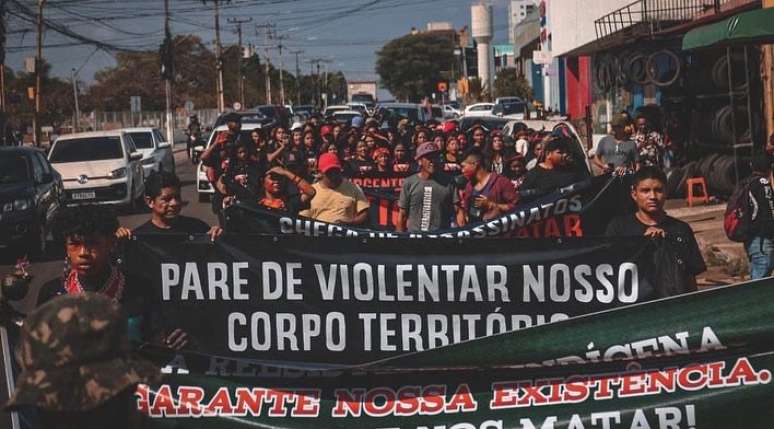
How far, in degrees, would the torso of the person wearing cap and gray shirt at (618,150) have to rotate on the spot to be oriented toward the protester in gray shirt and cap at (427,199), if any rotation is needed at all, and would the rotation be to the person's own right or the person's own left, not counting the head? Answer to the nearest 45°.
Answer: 0° — they already face them

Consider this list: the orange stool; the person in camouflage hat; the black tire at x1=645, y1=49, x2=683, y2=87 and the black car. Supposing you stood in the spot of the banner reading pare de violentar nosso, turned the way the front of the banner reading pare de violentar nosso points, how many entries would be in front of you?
1

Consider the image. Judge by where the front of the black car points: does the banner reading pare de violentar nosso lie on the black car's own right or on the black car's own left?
on the black car's own left

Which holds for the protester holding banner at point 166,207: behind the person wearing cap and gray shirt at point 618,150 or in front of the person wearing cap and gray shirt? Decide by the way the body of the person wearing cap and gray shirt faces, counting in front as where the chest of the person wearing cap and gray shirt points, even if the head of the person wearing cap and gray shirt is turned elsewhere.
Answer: in front

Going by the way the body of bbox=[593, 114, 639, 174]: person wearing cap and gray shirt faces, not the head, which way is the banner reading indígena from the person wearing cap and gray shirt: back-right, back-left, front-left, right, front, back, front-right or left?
front

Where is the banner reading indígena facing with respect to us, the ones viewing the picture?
facing the viewer

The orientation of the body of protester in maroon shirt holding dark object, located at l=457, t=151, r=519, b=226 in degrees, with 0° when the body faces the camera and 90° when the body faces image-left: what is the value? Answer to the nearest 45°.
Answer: approximately 45°

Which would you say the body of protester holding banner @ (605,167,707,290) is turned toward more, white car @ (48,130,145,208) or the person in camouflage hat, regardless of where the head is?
the person in camouflage hat

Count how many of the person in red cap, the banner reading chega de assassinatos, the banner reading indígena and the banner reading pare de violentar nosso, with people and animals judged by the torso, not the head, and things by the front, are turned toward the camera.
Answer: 4

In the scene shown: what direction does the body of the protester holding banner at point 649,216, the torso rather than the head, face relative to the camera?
toward the camera

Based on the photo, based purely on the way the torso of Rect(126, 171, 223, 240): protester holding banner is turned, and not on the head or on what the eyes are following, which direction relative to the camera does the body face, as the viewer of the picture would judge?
toward the camera

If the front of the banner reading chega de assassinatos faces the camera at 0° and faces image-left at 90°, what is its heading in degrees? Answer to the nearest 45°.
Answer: approximately 0°
